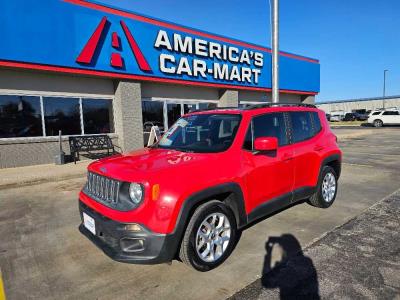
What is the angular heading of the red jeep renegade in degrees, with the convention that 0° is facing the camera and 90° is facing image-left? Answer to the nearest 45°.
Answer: approximately 45°

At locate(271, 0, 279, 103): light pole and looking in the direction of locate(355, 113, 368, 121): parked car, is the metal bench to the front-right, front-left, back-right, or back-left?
back-left

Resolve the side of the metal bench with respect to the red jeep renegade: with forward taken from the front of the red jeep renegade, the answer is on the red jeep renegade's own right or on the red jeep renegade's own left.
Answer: on the red jeep renegade's own right

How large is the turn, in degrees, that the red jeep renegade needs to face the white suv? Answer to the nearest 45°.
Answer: approximately 180°

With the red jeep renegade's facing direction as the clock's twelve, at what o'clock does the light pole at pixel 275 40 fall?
The light pole is roughly at 5 o'clock from the red jeep renegade.

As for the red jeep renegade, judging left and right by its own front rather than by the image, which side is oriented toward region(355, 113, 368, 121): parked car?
back
